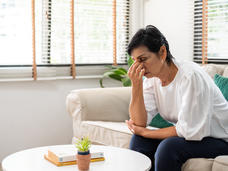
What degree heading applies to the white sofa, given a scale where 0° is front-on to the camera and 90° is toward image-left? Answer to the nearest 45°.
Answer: approximately 45°

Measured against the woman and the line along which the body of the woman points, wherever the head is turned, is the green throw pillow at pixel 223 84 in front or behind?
behind

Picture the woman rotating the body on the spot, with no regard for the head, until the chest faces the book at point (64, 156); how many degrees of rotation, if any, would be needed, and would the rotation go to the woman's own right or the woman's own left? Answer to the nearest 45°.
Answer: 0° — they already face it

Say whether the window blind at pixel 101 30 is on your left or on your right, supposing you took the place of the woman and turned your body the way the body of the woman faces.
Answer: on your right
